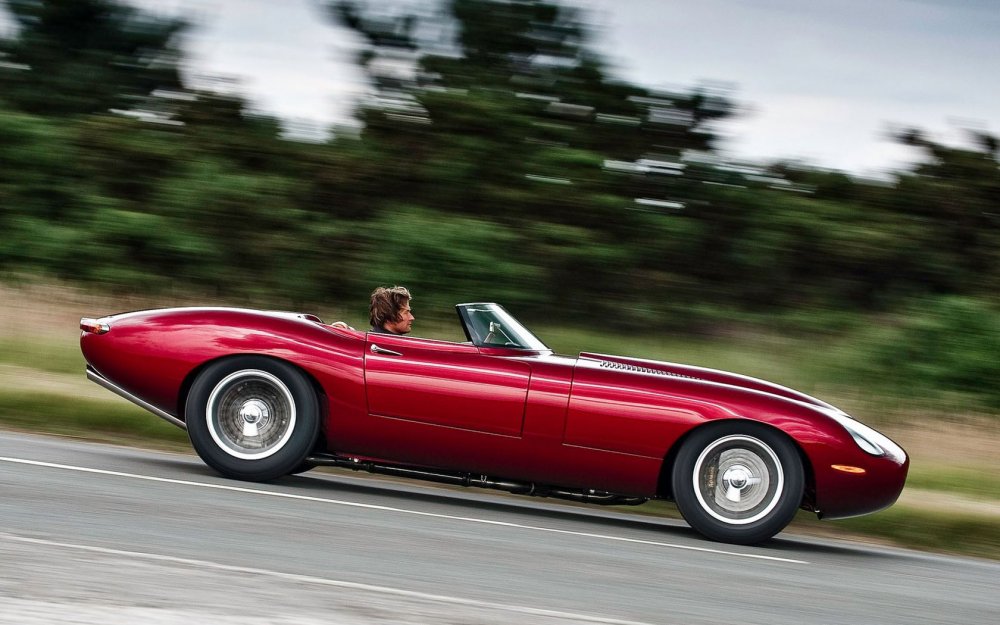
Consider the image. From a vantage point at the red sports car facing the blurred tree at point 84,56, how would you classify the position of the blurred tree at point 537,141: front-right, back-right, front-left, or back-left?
front-right

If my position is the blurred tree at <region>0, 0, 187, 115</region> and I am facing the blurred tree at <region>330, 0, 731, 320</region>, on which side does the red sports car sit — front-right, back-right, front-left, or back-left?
front-right

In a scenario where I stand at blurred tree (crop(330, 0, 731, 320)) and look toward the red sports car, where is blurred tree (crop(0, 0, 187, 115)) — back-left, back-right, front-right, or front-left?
back-right

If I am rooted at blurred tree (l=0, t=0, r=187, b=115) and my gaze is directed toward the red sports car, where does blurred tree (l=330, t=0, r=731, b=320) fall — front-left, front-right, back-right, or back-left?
front-left

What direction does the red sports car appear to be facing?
to the viewer's right

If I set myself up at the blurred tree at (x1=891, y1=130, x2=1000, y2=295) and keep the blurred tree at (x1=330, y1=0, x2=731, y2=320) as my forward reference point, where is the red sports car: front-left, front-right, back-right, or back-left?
front-left

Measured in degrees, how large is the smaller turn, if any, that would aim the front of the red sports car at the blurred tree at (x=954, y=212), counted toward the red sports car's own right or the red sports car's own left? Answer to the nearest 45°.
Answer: approximately 45° to the red sports car's own left

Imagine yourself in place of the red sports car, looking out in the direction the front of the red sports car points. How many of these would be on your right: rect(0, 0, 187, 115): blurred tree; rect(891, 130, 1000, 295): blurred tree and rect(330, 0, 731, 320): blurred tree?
0

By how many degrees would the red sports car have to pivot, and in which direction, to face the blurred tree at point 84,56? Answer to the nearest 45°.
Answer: approximately 135° to its left

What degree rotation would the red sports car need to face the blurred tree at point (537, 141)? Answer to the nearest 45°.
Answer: approximately 90° to its left

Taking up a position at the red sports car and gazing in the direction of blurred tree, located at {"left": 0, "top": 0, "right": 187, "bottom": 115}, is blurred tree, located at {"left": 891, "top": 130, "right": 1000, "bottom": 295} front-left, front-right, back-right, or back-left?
front-right
